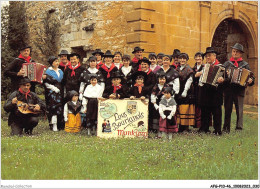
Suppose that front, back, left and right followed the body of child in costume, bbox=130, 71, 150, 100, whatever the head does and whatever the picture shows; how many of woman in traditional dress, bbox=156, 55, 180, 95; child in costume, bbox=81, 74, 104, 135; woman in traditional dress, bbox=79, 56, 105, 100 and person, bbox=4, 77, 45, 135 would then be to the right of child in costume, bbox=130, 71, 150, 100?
3

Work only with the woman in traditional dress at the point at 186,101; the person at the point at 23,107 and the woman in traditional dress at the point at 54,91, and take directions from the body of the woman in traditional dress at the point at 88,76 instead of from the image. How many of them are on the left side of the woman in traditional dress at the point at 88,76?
1

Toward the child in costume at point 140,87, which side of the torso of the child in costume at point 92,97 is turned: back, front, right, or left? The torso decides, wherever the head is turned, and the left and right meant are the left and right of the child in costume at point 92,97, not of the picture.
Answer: left

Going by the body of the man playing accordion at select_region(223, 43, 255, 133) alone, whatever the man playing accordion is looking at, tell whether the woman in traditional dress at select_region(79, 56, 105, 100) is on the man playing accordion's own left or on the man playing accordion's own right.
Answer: on the man playing accordion's own right

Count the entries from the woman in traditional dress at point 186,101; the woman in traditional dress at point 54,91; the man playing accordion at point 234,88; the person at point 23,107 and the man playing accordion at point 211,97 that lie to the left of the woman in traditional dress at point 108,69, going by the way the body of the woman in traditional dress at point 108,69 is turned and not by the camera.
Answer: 3

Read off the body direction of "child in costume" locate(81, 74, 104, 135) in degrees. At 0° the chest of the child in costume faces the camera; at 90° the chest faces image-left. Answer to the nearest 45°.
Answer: approximately 0°

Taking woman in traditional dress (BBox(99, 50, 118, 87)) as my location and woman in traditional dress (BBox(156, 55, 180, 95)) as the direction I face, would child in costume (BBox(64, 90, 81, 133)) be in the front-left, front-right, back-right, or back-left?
back-right

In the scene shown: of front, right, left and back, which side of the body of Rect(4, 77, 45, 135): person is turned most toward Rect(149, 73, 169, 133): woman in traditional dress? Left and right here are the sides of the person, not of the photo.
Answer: left

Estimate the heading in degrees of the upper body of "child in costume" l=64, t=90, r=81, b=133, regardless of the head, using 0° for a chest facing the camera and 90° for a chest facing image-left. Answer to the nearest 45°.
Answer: approximately 315°
